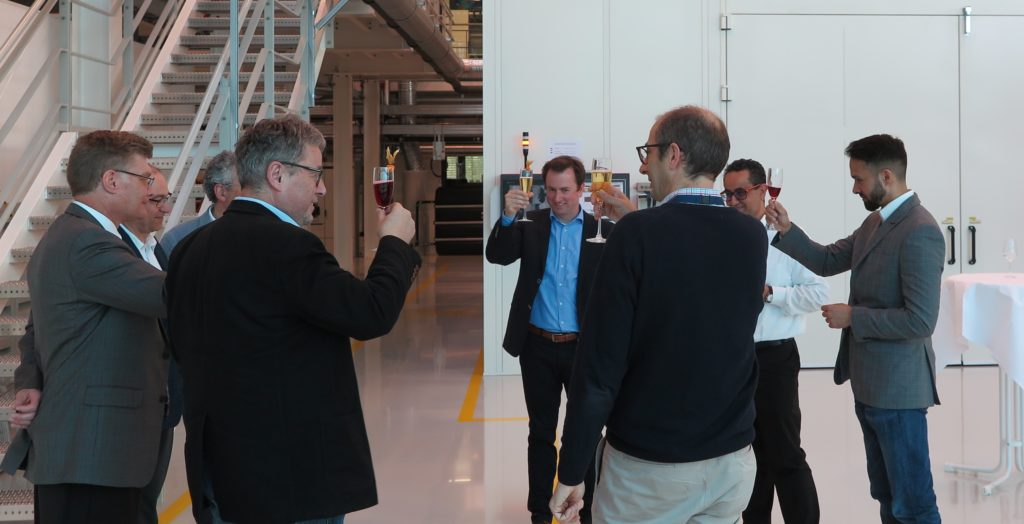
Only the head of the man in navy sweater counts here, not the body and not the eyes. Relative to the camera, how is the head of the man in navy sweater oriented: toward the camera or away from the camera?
away from the camera

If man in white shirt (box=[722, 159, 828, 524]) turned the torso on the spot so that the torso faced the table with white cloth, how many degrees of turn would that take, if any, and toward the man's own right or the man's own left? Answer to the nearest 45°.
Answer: approximately 180°

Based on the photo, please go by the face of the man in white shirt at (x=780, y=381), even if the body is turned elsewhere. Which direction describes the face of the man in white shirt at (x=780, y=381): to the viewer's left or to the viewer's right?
to the viewer's left

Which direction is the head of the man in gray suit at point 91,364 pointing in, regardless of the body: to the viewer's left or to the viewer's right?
to the viewer's right

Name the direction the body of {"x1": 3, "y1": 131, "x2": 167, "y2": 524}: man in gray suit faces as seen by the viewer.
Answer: to the viewer's right

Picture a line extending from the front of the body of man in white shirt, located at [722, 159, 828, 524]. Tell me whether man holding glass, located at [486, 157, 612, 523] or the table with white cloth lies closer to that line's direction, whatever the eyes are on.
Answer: the man holding glass

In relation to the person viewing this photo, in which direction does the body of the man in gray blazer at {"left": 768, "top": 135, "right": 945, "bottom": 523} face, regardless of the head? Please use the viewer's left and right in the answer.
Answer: facing to the left of the viewer

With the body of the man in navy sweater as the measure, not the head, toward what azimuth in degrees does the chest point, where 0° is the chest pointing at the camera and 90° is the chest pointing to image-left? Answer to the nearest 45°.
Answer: approximately 135°

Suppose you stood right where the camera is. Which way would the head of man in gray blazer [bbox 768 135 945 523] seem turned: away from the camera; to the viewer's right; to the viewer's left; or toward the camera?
to the viewer's left

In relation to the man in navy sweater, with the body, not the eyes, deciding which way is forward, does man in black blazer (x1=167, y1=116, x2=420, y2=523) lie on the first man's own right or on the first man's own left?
on the first man's own left
